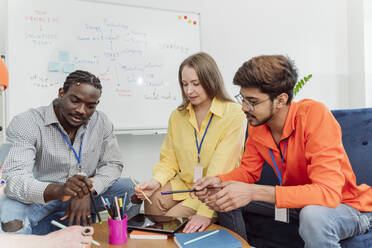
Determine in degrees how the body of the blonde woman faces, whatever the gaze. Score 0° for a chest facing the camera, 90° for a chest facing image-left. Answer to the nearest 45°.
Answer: approximately 45°

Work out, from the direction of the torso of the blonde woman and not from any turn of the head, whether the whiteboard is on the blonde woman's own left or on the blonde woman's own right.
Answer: on the blonde woman's own right

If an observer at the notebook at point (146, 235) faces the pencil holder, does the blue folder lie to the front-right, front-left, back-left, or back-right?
back-left

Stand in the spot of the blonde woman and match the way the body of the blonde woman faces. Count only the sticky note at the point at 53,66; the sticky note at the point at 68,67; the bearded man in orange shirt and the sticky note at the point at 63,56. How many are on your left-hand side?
1

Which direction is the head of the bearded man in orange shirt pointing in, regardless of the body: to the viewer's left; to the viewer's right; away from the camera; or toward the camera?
to the viewer's left

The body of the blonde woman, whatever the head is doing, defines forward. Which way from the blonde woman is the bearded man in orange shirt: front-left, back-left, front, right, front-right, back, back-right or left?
left

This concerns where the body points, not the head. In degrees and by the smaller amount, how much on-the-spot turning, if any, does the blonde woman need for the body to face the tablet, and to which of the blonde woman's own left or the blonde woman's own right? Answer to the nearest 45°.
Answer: approximately 45° to the blonde woman's own left

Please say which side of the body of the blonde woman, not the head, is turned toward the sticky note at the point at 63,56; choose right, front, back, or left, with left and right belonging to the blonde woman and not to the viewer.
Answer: right

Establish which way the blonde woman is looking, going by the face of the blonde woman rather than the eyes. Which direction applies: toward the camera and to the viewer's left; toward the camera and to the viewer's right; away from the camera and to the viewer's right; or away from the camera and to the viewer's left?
toward the camera and to the viewer's left

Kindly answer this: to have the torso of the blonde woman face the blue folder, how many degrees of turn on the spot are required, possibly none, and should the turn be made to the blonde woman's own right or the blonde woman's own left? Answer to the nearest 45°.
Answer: approximately 45° to the blonde woman's own left
